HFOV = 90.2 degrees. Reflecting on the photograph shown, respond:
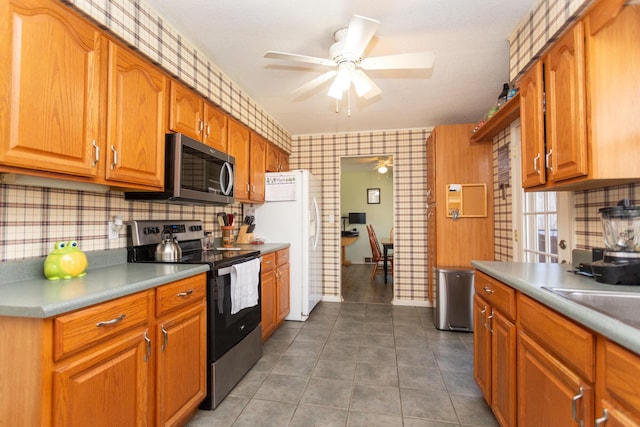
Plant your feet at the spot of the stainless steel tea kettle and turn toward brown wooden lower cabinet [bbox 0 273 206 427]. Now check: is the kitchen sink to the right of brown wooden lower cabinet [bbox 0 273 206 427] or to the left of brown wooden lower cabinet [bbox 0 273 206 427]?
left

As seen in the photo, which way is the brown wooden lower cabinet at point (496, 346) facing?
to the viewer's left

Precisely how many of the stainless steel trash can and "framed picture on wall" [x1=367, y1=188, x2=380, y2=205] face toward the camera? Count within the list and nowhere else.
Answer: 2

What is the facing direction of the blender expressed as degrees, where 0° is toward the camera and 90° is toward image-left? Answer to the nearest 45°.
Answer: approximately 45°

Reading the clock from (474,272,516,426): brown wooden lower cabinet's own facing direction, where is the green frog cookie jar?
The green frog cookie jar is roughly at 11 o'clock from the brown wooden lower cabinet.

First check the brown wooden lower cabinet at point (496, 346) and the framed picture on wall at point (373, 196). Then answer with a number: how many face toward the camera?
1

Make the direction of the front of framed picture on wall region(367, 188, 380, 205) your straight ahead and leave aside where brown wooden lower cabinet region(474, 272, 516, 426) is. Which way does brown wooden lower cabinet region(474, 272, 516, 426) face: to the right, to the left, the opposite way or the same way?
to the right

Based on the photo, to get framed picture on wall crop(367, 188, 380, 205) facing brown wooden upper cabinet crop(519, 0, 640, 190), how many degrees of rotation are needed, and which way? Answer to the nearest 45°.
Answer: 0° — it already faces it

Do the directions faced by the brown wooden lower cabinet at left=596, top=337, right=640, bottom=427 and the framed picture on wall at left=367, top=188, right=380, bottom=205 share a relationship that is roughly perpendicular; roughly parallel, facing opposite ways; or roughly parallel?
roughly perpendicular

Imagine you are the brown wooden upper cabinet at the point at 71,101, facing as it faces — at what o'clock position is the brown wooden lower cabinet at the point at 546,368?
The brown wooden lower cabinet is roughly at 12 o'clock from the brown wooden upper cabinet.

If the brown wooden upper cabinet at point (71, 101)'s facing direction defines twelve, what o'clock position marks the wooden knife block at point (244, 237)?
The wooden knife block is roughly at 9 o'clock from the brown wooden upper cabinet.

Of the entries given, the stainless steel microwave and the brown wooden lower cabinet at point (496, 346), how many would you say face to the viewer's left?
1

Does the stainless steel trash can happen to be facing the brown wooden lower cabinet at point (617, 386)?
yes
